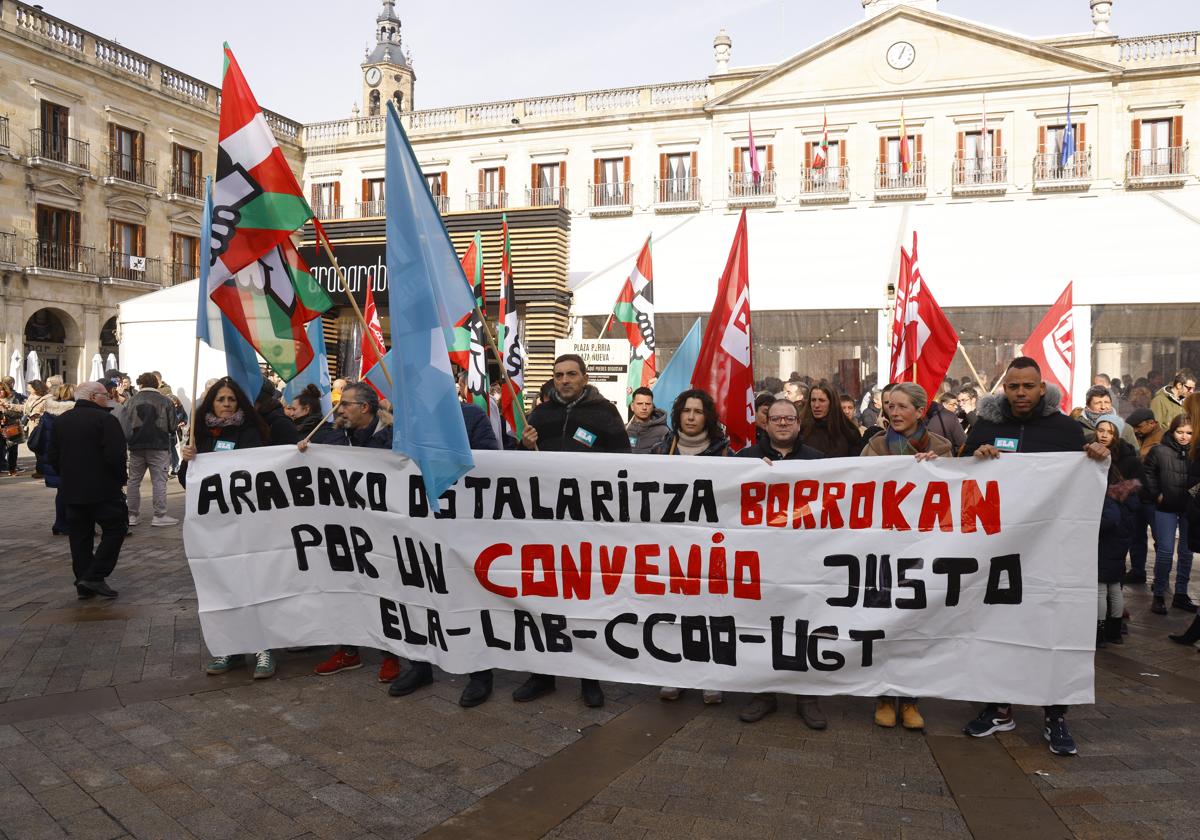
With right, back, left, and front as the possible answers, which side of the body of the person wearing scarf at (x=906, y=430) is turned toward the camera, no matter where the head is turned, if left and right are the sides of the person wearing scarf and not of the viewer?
front

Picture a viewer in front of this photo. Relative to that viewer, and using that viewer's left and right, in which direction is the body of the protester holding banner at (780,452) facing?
facing the viewer

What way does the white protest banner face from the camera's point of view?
toward the camera

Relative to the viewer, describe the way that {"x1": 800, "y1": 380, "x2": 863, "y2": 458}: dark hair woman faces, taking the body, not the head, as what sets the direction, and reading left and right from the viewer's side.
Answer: facing the viewer and to the left of the viewer

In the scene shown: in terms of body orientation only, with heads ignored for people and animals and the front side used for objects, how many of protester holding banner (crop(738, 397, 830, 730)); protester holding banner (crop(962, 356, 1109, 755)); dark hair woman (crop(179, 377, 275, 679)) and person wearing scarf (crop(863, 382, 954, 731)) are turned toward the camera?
4

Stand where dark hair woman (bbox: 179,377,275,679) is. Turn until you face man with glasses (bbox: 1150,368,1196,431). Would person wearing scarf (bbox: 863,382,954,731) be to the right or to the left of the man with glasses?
right

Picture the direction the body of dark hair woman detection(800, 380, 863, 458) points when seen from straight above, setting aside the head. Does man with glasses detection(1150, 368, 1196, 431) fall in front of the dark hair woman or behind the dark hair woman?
behind

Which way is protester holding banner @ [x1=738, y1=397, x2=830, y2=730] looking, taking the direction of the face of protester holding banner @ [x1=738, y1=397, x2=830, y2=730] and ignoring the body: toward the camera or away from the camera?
toward the camera

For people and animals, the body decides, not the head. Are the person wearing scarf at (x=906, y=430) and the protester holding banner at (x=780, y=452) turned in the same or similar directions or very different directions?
same or similar directions

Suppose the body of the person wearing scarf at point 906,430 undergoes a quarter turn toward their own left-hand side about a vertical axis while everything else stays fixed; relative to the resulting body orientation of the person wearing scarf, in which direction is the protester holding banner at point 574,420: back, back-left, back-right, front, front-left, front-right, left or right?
back

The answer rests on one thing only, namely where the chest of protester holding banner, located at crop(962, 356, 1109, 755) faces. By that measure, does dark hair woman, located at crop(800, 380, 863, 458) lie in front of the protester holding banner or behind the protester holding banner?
behind

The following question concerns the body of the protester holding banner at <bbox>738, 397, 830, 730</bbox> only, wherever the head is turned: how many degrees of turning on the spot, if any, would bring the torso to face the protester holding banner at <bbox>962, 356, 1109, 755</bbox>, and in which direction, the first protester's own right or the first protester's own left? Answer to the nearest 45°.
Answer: approximately 90° to the first protester's own left

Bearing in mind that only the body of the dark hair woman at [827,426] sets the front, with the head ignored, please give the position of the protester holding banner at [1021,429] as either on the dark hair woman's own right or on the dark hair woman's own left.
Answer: on the dark hair woman's own left
